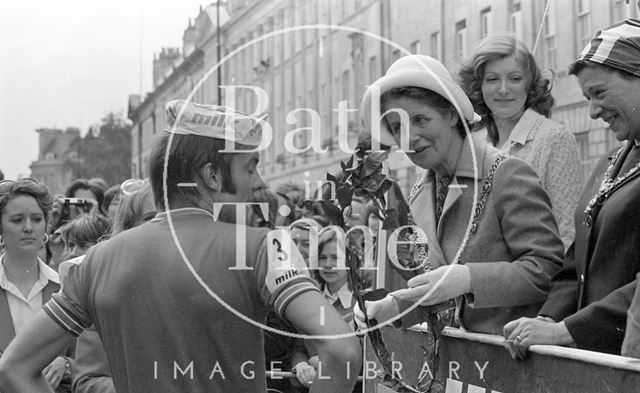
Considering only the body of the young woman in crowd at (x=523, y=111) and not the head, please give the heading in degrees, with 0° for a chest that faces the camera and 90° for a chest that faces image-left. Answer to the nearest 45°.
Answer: approximately 45°

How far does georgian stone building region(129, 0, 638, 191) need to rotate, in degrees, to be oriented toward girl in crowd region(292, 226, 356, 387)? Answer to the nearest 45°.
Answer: approximately 45° to its left

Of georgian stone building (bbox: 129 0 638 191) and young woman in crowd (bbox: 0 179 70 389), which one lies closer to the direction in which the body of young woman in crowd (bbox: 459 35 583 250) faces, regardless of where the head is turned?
the young woman in crowd

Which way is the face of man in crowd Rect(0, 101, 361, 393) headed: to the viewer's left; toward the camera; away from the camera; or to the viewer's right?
to the viewer's right

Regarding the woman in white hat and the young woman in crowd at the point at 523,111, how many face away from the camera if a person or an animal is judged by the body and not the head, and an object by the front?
0

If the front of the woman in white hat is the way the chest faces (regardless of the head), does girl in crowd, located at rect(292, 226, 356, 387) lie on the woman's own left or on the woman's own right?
on the woman's own right
